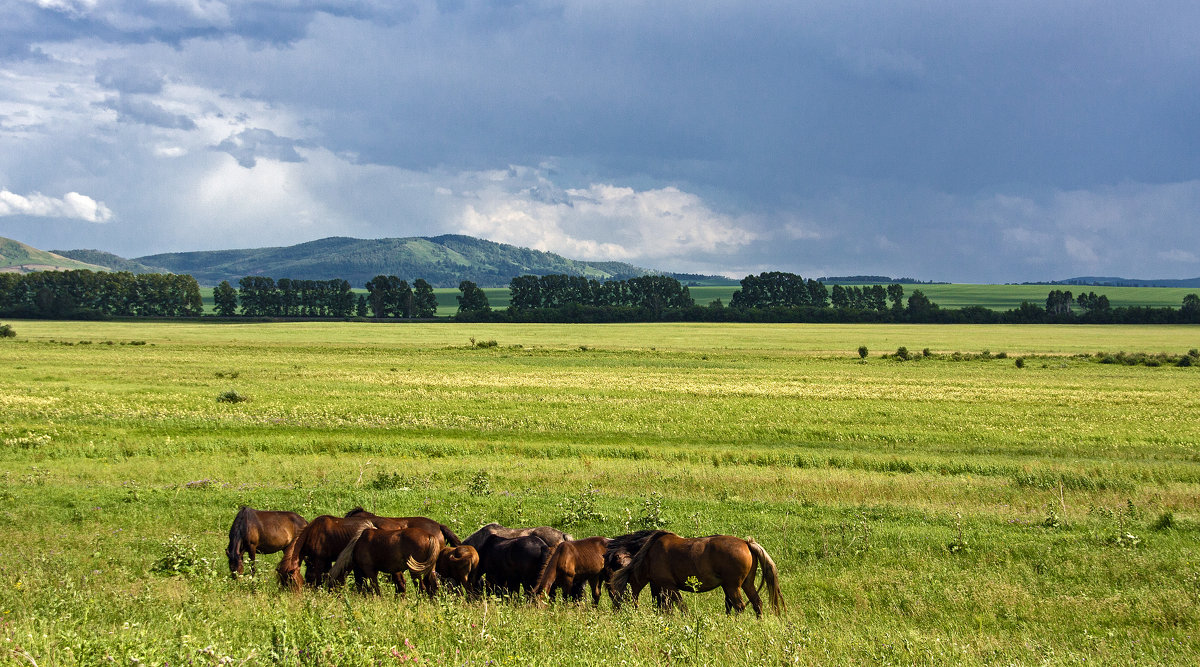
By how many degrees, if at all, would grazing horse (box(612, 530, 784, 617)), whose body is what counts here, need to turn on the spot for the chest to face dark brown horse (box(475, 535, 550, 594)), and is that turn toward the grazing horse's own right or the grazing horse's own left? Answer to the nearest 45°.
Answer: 0° — it already faces it

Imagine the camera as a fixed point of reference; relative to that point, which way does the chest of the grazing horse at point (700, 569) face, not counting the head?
to the viewer's left

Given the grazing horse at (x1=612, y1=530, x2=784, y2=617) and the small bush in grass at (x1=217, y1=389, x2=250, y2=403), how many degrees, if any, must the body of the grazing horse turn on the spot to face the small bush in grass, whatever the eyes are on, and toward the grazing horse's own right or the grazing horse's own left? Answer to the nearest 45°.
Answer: approximately 45° to the grazing horse's own right

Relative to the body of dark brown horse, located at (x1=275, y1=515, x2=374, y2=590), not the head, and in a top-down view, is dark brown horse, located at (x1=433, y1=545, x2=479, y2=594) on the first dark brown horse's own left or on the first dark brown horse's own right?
on the first dark brown horse's own left

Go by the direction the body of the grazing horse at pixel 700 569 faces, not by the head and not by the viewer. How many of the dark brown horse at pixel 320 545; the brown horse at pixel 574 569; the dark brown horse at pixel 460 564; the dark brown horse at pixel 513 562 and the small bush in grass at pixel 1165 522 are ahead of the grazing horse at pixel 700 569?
4

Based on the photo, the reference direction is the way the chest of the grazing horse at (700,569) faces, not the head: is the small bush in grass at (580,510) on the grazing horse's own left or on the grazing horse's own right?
on the grazing horse's own right

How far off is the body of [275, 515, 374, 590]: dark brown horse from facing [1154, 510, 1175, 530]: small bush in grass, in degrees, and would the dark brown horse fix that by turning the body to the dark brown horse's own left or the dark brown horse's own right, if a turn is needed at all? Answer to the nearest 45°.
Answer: approximately 135° to the dark brown horse's own left

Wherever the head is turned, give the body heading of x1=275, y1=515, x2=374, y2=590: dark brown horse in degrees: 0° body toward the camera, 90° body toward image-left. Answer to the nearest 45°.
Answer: approximately 45°

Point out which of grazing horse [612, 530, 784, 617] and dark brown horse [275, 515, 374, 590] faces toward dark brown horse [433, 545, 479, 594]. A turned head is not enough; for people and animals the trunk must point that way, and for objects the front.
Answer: the grazing horse

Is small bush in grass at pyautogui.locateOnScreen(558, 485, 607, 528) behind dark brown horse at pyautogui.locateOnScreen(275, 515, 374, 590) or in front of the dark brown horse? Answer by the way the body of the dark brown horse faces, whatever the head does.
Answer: behind

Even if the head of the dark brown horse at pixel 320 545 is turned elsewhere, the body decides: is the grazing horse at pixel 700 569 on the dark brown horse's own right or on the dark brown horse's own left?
on the dark brown horse's own left

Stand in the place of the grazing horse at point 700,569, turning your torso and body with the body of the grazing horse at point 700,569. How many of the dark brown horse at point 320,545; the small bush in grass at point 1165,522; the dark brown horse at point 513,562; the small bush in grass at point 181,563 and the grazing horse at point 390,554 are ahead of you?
4

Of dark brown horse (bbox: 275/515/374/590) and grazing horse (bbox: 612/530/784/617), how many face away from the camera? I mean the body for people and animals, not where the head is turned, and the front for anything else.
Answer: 0

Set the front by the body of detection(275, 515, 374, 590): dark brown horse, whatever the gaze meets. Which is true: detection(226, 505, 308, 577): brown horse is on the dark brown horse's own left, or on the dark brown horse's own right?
on the dark brown horse's own right

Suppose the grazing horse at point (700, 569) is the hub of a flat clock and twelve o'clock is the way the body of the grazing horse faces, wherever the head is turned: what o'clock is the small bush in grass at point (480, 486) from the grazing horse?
The small bush in grass is roughly at 2 o'clock from the grazing horse.

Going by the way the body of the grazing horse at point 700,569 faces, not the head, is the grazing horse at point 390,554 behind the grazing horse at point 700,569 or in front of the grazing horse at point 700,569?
in front

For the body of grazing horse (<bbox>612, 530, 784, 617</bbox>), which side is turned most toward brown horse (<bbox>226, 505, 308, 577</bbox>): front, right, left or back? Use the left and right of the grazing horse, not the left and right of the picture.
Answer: front
